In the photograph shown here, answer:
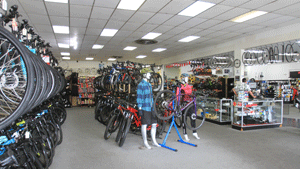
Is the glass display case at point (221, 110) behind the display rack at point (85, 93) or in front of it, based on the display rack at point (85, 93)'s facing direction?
in front

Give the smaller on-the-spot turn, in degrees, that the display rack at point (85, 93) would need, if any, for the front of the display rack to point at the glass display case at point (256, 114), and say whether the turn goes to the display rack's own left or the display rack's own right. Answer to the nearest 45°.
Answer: approximately 45° to the display rack's own left

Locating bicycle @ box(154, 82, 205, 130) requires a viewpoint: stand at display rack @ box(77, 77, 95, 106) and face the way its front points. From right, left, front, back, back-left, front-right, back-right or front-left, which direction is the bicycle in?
front

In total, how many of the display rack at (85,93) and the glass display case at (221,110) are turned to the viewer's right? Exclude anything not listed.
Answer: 0

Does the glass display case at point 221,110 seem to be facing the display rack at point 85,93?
no

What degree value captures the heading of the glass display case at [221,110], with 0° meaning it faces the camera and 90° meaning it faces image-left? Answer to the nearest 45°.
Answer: approximately 45°

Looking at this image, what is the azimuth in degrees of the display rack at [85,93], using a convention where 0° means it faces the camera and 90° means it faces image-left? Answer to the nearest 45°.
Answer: approximately 0°

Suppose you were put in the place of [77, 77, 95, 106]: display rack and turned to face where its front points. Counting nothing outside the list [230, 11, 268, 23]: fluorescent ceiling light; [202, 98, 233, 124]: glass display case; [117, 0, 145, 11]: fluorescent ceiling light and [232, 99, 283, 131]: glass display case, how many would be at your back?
0

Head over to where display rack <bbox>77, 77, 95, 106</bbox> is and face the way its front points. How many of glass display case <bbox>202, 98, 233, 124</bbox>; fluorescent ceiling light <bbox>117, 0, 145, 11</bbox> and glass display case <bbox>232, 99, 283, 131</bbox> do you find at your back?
0

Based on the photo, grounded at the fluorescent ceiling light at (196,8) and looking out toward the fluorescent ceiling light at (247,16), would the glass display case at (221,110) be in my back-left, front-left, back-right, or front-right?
front-left
